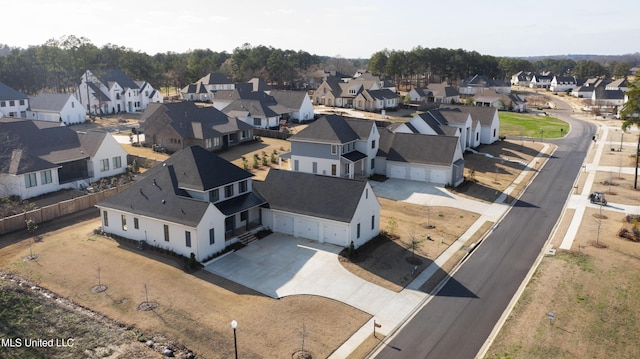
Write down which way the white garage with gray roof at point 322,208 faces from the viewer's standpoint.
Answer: facing the viewer and to the left of the viewer

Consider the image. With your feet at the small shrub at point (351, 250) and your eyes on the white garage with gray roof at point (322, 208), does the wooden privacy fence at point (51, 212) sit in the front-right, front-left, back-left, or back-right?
front-left

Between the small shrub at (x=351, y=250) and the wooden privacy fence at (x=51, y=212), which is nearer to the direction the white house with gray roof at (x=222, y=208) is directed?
the small shrub

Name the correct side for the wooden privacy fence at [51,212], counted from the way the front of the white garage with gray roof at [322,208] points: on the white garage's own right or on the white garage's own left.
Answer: on the white garage's own right

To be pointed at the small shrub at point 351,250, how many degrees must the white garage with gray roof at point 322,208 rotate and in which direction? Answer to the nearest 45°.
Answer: approximately 90° to its left

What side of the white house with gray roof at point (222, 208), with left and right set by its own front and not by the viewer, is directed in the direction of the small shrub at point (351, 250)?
front

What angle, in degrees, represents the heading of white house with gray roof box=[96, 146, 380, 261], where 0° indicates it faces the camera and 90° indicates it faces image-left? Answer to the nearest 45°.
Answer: approximately 315°
